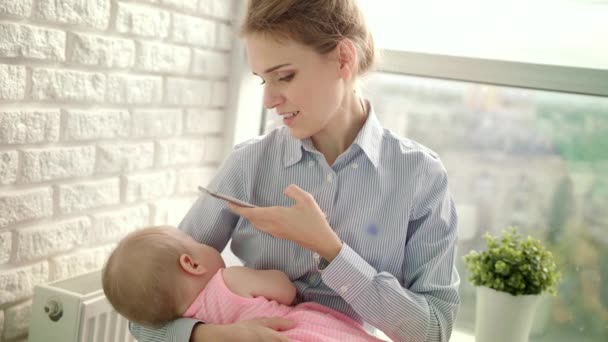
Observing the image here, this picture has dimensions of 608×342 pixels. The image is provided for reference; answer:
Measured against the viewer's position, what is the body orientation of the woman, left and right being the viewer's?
facing the viewer and to the left of the viewer

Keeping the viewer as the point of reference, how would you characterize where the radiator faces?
facing the viewer and to the right of the viewer

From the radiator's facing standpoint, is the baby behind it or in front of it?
in front

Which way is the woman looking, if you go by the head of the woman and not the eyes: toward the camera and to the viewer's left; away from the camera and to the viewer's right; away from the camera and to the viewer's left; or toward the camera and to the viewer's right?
toward the camera and to the viewer's left

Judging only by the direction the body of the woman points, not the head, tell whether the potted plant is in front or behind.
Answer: behind
